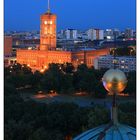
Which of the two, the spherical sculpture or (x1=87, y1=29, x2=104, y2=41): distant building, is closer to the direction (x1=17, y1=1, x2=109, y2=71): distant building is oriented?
the spherical sculpture

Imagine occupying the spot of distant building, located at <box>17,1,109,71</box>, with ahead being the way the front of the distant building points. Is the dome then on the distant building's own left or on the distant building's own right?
on the distant building's own left

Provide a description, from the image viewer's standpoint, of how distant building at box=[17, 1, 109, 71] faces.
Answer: facing the viewer and to the left of the viewer

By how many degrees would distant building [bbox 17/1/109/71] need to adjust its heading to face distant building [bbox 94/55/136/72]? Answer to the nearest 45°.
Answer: approximately 90° to its left

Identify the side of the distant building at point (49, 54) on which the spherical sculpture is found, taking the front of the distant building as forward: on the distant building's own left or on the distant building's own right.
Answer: on the distant building's own left
